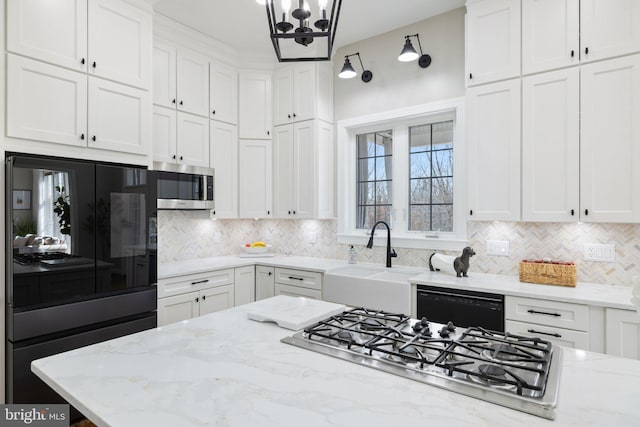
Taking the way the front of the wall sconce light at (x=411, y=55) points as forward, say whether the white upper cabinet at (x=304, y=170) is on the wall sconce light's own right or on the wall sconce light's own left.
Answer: on the wall sconce light's own right

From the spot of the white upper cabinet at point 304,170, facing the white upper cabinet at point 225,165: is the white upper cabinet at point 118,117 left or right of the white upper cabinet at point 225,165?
left

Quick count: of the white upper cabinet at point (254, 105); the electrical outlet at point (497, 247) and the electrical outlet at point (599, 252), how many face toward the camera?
3

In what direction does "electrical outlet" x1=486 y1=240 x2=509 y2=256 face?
toward the camera

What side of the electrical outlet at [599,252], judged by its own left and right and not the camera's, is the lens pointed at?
front

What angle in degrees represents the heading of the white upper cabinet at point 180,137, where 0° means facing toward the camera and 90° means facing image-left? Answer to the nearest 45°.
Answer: approximately 315°

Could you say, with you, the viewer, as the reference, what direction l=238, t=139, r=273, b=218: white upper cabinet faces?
facing the viewer

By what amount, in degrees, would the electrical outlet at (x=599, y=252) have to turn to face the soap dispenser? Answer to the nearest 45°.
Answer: approximately 90° to its right

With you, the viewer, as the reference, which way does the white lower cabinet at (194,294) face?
facing the viewer and to the right of the viewer

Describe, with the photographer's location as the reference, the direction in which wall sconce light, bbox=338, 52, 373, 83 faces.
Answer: facing the viewer and to the left of the viewer

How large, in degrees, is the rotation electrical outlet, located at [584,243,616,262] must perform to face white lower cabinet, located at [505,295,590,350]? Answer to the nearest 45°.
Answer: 0° — it already faces it

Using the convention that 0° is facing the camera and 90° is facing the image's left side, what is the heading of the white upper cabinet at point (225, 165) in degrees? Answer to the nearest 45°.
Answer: approximately 315°
